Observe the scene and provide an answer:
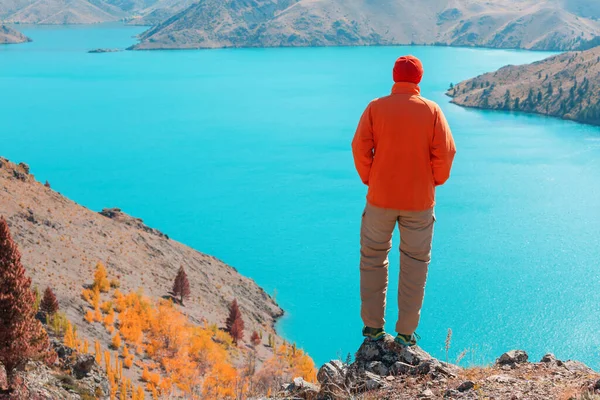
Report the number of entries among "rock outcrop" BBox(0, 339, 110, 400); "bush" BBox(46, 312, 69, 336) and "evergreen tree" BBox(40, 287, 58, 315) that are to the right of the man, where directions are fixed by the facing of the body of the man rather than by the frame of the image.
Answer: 0

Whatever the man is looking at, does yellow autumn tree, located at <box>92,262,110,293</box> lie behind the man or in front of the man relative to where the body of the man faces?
in front

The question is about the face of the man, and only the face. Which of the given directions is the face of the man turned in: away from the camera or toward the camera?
away from the camera

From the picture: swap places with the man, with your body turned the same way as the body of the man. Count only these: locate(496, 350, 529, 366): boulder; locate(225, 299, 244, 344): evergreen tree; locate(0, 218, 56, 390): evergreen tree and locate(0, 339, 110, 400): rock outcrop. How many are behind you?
0

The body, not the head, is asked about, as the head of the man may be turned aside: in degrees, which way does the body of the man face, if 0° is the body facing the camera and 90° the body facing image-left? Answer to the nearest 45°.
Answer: approximately 180°

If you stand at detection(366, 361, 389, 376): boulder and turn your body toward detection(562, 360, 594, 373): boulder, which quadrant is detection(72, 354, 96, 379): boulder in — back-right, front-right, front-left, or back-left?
back-left

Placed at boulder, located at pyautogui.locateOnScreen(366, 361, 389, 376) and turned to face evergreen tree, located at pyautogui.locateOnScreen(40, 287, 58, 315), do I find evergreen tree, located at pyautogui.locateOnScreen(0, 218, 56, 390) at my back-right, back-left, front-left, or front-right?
front-left

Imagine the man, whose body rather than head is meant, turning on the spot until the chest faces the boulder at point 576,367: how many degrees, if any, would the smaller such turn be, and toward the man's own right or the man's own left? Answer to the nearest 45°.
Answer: approximately 45° to the man's own right

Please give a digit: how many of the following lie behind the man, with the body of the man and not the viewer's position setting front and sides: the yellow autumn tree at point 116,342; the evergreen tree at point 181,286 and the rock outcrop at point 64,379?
0
